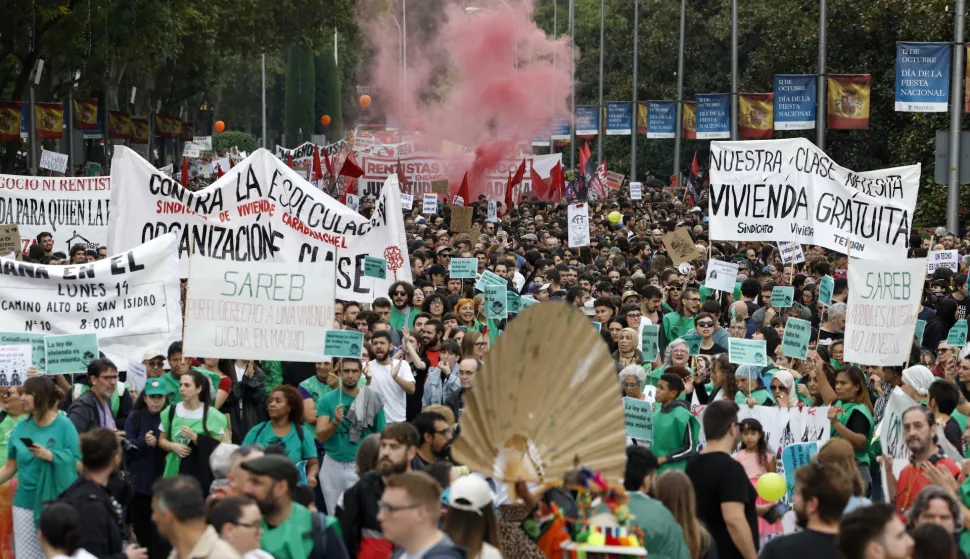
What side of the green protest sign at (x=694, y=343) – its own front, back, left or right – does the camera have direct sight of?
front

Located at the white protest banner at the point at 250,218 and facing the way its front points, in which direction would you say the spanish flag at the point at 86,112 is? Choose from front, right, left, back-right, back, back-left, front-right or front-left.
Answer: back

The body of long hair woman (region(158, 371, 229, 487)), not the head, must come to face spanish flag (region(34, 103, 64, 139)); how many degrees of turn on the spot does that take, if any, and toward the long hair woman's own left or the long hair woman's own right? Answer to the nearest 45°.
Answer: approximately 135° to the long hair woman's own right

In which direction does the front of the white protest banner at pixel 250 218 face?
toward the camera

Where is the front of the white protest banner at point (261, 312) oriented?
toward the camera

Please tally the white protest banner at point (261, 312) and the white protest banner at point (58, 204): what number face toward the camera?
2

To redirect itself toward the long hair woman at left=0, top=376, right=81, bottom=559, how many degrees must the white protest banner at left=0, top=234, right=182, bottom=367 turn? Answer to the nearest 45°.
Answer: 0° — it already faces them

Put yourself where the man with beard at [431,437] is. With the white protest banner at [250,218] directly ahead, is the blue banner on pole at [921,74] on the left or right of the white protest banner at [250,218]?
right

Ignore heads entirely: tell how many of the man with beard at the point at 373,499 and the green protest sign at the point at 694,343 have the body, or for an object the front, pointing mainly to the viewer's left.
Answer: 0

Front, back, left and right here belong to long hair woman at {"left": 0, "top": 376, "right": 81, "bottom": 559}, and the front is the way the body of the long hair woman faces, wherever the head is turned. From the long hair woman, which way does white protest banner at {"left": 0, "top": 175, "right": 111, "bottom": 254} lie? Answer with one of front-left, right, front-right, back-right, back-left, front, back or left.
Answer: back-right

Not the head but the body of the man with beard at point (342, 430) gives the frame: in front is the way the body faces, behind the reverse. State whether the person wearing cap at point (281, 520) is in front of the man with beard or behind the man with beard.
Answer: in front

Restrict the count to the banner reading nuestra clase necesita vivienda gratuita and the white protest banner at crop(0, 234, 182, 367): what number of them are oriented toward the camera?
2

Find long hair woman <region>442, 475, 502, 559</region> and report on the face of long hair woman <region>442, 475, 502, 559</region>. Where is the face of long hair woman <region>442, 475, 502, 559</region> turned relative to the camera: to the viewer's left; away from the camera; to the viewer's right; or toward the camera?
away from the camera

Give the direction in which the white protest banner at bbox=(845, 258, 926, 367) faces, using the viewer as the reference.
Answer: facing the viewer

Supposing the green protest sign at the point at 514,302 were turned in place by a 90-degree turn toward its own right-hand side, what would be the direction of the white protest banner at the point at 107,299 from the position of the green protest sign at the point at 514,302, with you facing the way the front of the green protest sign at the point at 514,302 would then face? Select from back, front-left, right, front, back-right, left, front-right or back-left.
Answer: front-left

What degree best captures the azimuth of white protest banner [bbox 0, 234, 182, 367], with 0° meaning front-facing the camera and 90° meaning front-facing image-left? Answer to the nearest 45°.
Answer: approximately 0°
